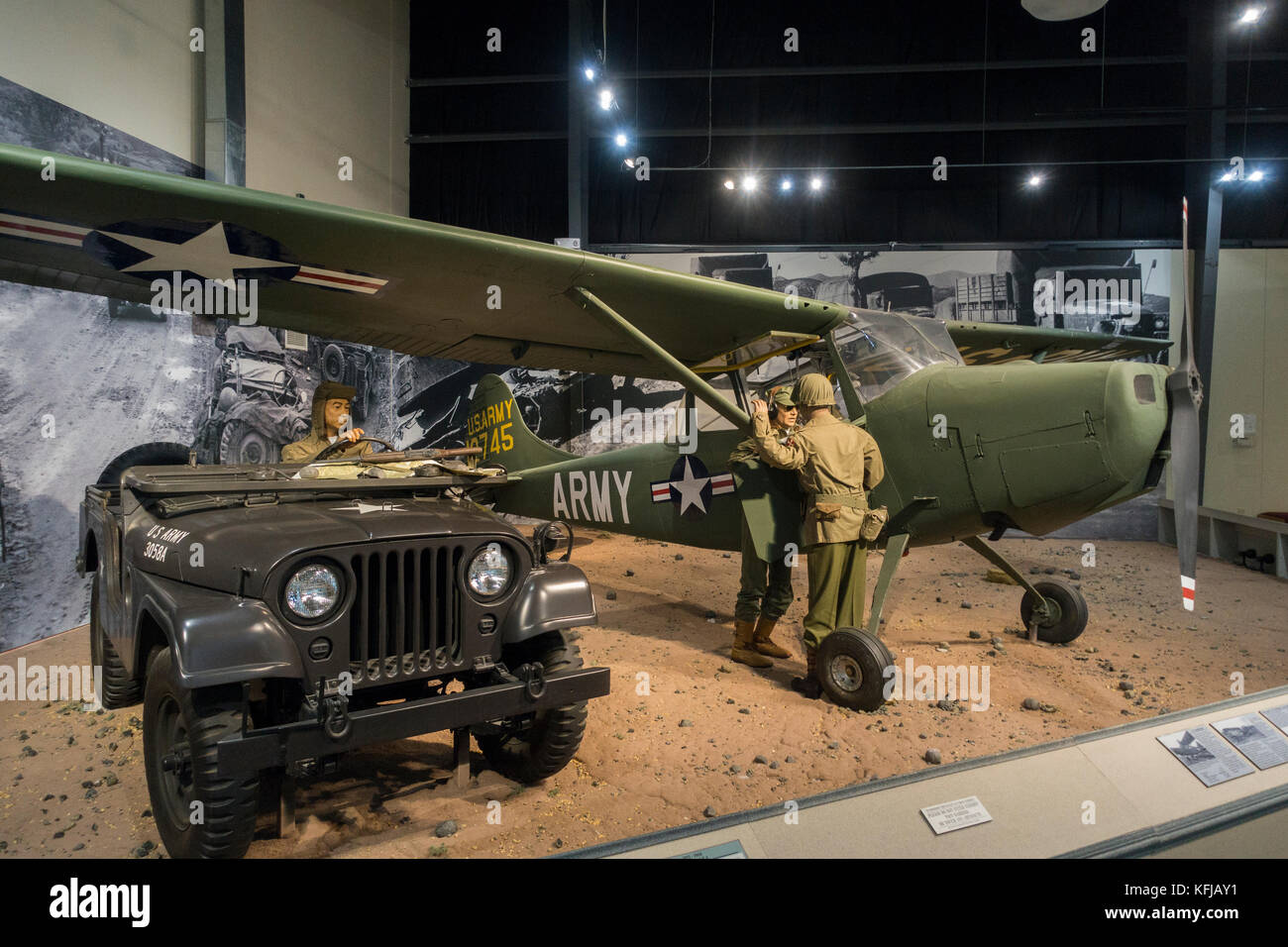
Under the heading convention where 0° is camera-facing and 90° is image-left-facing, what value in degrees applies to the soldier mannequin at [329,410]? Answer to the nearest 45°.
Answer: approximately 315°

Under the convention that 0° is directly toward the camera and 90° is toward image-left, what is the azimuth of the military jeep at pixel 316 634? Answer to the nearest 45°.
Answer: approximately 315°

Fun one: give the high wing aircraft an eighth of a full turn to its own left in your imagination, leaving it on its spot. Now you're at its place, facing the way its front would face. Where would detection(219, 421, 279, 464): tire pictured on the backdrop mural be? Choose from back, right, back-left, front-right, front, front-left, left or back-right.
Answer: back-left

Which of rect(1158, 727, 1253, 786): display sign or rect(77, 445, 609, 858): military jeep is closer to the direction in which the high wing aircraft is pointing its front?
the display sign

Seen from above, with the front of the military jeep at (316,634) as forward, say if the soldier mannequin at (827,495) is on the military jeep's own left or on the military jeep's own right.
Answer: on the military jeep's own left
